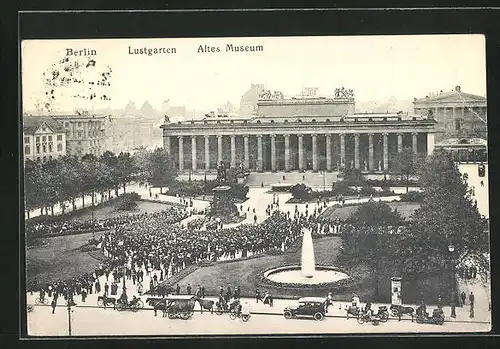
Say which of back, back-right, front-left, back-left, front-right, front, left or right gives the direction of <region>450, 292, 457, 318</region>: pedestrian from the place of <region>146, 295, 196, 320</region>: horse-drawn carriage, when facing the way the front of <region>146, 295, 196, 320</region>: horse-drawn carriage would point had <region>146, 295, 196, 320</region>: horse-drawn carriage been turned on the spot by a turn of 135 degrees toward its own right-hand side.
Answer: front-right

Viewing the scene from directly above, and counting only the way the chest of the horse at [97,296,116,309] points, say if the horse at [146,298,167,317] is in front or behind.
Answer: behind

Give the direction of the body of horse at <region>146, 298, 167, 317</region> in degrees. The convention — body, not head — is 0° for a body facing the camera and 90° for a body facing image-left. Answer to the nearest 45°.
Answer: approximately 90°

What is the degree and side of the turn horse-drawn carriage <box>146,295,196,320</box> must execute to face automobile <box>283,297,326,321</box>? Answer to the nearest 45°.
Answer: approximately 180°

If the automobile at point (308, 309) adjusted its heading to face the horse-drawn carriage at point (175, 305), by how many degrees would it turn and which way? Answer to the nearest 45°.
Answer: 0° — it already faces it

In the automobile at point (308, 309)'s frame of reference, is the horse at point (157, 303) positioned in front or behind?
in front

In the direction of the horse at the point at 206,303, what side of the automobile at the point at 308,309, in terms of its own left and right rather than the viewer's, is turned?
front

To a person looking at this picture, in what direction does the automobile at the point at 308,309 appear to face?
facing to the left of the viewer

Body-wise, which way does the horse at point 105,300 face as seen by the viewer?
to the viewer's left

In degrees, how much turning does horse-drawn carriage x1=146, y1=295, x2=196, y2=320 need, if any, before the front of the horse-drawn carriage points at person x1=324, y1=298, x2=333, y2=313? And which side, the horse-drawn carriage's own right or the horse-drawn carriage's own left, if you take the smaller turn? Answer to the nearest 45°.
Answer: approximately 180°

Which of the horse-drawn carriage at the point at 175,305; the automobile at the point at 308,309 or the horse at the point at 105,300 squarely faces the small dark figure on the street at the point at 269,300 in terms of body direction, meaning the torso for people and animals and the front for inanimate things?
the automobile

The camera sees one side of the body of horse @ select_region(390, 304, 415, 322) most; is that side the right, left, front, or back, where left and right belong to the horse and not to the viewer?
left
